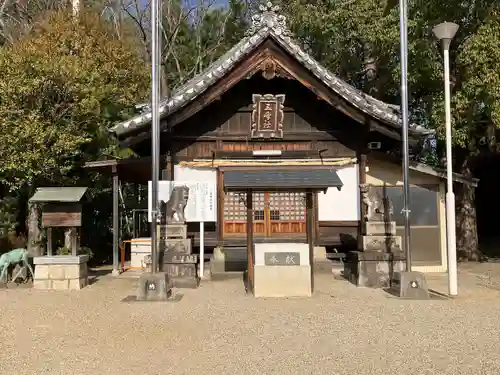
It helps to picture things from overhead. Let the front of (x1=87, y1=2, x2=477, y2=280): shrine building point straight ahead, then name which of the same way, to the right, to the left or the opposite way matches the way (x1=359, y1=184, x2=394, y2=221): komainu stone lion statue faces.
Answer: to the right

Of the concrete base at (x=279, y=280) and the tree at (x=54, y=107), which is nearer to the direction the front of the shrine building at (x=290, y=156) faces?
the concrete base

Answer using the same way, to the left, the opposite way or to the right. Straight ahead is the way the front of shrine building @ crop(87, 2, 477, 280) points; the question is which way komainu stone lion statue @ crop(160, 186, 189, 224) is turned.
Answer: to the left

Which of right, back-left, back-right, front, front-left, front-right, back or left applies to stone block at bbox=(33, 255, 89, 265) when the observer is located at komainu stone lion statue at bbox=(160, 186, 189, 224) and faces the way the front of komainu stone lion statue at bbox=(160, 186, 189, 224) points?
back

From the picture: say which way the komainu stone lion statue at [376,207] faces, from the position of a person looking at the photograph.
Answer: facing to the left of the viewer

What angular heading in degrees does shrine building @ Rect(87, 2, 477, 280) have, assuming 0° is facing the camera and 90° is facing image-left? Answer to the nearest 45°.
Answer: approximately 0°

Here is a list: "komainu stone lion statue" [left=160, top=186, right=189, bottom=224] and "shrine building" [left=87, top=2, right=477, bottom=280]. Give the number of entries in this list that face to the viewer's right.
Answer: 1

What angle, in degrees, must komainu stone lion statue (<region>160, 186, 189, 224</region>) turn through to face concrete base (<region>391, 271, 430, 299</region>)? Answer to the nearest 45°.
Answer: approximately 45° to its right

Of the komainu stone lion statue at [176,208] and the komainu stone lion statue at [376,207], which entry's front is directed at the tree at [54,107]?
the komainu stone lion statue at [376,207]

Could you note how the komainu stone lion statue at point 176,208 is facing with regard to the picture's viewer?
facing to the right of the viewer

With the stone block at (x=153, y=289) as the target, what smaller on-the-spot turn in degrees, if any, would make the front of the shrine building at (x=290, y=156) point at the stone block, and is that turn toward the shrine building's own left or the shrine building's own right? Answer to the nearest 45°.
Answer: approximately 45° to the shrine building's own right

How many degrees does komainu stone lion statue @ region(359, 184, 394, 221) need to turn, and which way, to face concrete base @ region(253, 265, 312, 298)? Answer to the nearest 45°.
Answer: approximately 45° to its left

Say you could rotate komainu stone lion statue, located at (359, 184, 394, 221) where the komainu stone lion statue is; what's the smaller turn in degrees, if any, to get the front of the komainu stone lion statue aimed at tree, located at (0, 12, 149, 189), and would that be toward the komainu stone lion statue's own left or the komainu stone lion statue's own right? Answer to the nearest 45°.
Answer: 0° — it already faces it

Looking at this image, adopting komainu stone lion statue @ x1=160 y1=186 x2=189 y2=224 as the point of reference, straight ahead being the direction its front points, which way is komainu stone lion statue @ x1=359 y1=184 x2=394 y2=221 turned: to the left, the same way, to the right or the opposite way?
the opposite way
